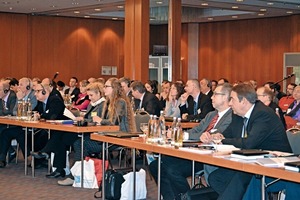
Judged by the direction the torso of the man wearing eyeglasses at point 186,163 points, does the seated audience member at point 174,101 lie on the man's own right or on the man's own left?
on the man's own right

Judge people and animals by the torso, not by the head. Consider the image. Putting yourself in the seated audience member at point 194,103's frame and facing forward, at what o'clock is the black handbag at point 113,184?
The black handbag is roughly at 11 o'clock from the seated audience member.

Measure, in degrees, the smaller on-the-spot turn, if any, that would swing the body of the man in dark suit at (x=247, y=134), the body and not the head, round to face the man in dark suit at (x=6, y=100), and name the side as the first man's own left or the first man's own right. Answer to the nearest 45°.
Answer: approximately 90° to the first man's own right

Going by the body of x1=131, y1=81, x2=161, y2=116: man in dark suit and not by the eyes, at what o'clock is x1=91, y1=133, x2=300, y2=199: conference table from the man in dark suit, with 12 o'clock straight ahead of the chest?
The conference table is roughly at 9 o'clock from the man in dark suit.

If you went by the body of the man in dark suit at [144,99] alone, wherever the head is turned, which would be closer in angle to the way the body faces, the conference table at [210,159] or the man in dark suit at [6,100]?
the man in dark suit

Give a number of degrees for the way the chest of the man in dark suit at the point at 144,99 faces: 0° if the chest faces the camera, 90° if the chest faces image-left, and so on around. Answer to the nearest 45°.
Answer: approximately 90°

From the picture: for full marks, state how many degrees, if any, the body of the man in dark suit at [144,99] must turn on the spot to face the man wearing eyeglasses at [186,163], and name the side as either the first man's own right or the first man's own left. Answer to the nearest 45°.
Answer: approximately 90° to the first man's own left
